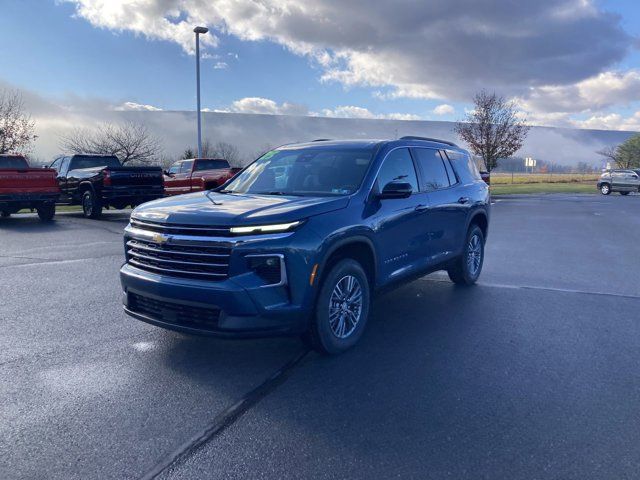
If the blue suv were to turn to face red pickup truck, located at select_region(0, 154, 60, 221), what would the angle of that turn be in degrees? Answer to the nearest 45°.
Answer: approximately 90° to its right

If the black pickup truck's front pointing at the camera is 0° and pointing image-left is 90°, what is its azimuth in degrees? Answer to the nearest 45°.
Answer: approximately 135°

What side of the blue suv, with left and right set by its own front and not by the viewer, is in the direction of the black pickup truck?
right

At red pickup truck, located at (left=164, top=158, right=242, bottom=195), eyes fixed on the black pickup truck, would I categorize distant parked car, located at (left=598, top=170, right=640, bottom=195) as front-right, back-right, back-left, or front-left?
back-left

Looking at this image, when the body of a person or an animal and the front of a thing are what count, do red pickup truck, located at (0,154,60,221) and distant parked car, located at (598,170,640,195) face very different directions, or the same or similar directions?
very different directions

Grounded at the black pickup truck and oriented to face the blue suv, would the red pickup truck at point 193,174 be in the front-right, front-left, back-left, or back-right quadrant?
back-left

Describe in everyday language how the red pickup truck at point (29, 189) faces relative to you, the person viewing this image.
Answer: facing away from the viewer and to the left of the viewer

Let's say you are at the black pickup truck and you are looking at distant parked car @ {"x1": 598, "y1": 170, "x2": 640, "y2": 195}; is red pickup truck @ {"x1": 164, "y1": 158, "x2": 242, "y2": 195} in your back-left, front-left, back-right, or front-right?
front-left
